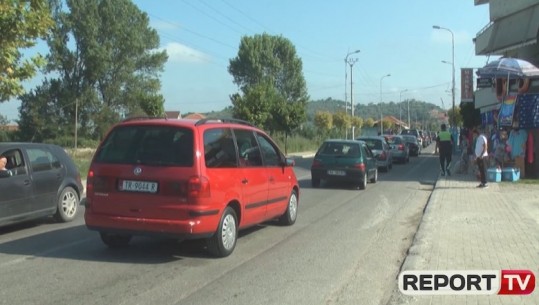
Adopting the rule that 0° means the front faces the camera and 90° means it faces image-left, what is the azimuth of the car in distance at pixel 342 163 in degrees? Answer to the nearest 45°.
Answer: approximately 180°

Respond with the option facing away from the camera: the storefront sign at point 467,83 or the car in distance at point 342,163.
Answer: the car in distance

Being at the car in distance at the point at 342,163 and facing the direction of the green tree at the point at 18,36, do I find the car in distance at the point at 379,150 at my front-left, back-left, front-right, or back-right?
back-right

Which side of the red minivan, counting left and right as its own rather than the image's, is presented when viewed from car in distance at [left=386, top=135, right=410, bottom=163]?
front

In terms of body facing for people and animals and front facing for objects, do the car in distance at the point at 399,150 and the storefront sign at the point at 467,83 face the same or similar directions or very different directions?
very different directions

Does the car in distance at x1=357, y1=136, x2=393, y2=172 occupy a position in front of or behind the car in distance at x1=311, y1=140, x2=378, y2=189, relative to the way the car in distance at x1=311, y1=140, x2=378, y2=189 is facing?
in front

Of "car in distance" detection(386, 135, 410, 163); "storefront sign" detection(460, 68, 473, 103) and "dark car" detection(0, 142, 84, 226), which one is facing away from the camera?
the car in distance

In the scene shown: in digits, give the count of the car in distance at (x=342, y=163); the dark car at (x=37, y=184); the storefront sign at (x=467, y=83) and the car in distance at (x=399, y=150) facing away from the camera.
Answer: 2

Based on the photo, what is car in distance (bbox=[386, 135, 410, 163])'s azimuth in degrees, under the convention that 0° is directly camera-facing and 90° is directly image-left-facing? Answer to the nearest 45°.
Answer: approximately 180°

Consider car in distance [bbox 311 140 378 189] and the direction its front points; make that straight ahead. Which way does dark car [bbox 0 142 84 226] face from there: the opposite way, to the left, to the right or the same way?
the opposite way
